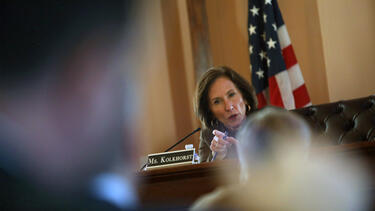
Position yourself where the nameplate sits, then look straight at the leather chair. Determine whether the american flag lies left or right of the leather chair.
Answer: left

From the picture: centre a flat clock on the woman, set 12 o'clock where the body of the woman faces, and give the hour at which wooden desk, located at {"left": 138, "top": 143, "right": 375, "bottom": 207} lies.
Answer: The wooden desk is roughly at 12 o'clock from the woman.

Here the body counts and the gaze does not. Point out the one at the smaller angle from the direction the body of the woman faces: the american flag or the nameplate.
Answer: the nameplate

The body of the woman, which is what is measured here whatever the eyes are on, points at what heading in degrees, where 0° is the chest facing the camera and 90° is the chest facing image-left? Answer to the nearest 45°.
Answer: approximately 0°
